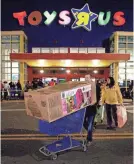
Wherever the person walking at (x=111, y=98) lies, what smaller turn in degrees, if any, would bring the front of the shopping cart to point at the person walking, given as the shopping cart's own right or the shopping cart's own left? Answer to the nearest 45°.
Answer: approximately 180°

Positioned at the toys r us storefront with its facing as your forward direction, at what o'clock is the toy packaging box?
The toy packaging box is roughly at 12 o'clock from the toys r us storefront.

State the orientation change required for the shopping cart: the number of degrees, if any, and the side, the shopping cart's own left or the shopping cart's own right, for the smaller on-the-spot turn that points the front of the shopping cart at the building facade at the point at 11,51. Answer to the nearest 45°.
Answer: approximately 135° to the shopping cart's own right

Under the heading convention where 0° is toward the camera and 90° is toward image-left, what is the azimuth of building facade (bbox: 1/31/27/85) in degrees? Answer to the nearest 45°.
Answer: approximately 0°

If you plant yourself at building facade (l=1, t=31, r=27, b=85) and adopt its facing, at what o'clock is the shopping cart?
The shopping cart is roughly at 12 o'clock from the building facade.

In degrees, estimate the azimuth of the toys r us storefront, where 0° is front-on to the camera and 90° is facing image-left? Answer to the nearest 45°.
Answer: approximately 0°

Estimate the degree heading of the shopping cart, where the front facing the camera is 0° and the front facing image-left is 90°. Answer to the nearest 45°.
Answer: approximately 45°
